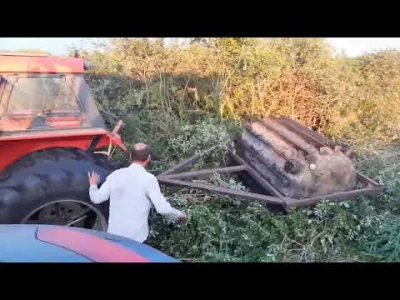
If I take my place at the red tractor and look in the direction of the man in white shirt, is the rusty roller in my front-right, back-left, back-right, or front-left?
front-left

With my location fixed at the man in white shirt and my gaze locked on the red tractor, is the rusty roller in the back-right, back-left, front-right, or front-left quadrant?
back-right

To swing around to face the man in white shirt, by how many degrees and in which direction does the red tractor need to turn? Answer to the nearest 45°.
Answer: approximately 135° to its left

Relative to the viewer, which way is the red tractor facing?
to the viewer's left

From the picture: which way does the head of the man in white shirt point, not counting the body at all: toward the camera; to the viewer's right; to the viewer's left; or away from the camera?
away from the camera

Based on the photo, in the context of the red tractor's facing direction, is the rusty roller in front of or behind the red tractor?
behind

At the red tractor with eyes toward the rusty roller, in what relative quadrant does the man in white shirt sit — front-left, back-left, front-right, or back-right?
front-right
